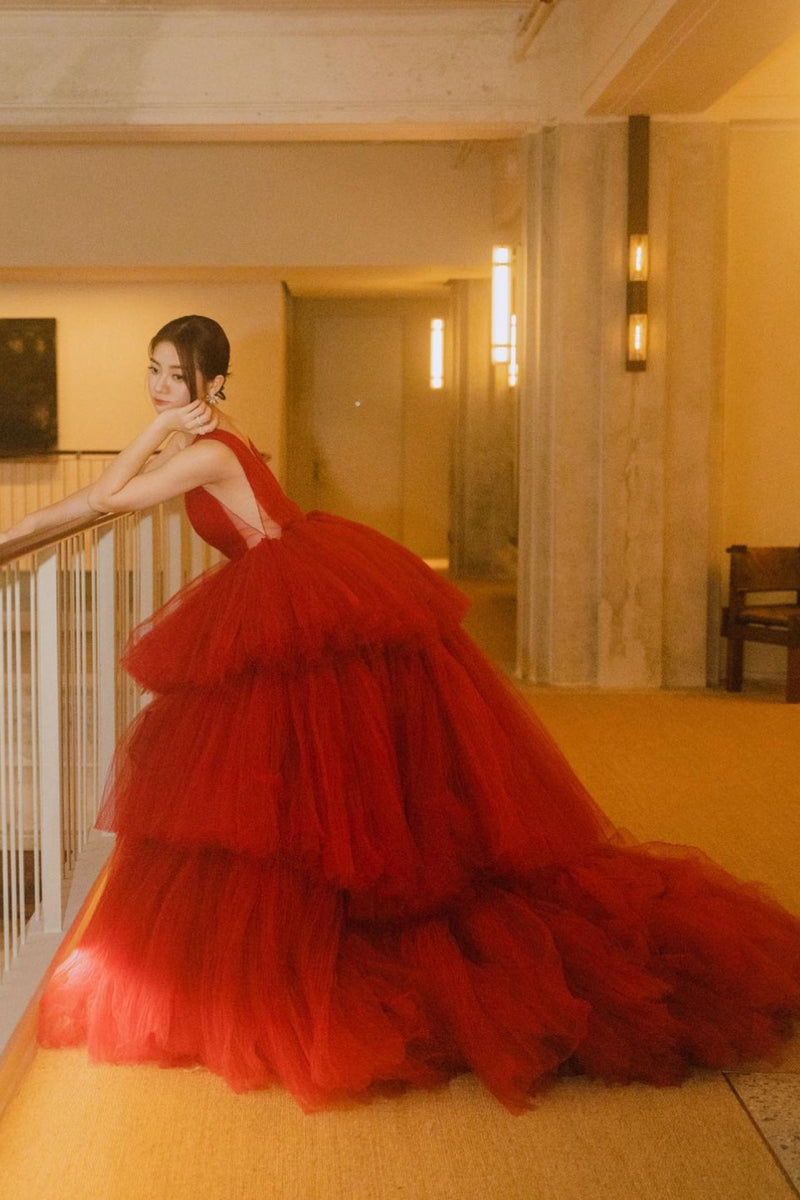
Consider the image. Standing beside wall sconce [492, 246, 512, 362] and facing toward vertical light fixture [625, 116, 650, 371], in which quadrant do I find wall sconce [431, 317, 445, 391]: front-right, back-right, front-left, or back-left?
back-left

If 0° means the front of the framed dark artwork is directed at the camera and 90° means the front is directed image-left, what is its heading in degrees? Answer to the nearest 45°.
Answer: approximately 0°

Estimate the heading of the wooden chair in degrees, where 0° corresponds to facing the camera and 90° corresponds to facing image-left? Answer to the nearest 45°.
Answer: approximately 45°

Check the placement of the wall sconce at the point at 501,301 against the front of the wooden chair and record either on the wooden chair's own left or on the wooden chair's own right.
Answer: on the wooden chair's own right

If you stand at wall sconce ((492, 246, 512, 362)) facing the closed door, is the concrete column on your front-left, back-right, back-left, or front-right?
back-right

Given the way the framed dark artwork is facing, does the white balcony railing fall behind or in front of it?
in front

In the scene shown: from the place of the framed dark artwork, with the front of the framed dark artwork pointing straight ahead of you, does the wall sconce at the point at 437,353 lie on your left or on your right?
on your left
